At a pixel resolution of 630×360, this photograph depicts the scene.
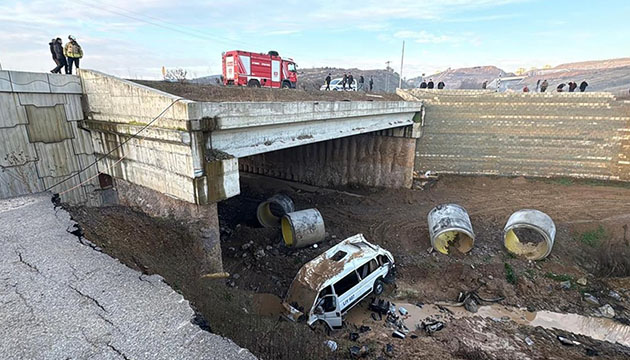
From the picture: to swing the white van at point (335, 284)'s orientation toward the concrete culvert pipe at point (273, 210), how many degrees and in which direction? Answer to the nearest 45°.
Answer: approximately 90° to its right

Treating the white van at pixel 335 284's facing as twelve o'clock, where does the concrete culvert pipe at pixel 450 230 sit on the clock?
The concrete culvert pipe is roughly at 6 o'clock from the white van.

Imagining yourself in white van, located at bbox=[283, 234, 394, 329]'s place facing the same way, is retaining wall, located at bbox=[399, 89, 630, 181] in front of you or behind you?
behind

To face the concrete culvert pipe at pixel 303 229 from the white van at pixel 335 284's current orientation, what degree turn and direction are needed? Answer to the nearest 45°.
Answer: approximately 135° to its right

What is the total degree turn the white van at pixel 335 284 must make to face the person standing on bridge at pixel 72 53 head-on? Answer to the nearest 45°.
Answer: approximately 45° to its right

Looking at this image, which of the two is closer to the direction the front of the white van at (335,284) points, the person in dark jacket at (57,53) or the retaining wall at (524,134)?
the person in dark jacket

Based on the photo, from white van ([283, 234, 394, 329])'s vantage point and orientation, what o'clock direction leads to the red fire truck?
The red fire truck is roughly at 4 o'clock from the white van.

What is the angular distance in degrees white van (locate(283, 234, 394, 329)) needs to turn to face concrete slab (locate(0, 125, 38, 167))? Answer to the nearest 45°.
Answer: approximately 45° to its right

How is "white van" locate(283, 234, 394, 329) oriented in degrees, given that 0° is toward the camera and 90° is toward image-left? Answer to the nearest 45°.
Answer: approximately 45°

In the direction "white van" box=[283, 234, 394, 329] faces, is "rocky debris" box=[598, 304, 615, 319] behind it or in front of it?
behind

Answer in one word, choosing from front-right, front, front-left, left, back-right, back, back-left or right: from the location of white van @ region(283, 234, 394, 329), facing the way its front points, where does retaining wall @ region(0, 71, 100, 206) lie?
front-right
